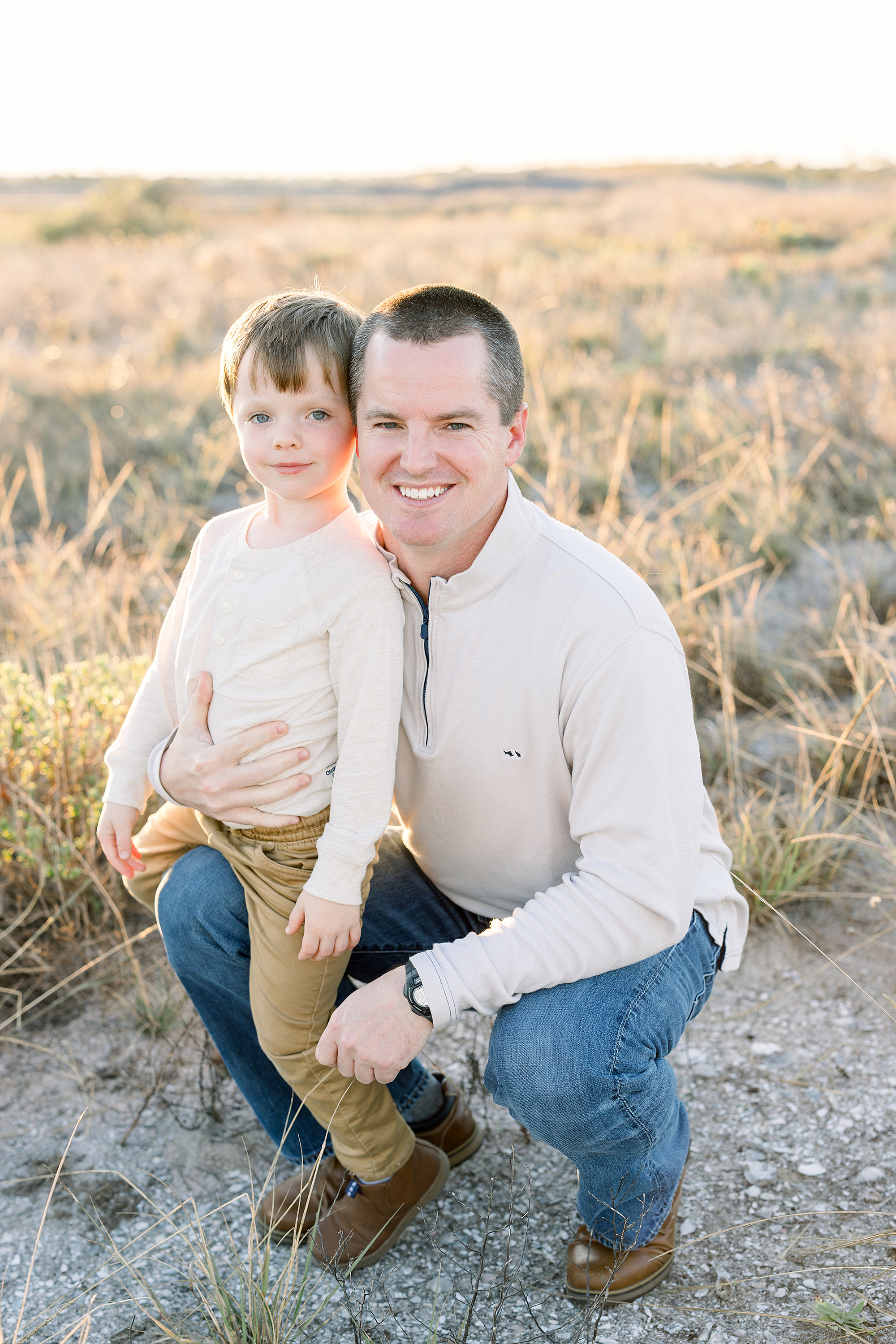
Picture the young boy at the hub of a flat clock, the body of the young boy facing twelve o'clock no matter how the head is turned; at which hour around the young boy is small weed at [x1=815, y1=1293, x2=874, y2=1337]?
The small weed is roughly at 9 o'clock from the young boy.

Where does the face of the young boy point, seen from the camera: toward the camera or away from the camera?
toward the camera

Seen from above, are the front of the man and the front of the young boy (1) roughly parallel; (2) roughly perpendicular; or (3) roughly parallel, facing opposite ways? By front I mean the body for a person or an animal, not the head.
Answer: roughly parallel

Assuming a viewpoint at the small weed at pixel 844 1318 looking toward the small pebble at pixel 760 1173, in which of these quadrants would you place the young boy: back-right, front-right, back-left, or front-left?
front-left

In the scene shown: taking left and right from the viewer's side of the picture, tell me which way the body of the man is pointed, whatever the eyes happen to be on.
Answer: facing the viewer and to the left of the viewer

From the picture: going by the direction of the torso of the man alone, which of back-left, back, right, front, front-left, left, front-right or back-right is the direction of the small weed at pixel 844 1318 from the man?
left
